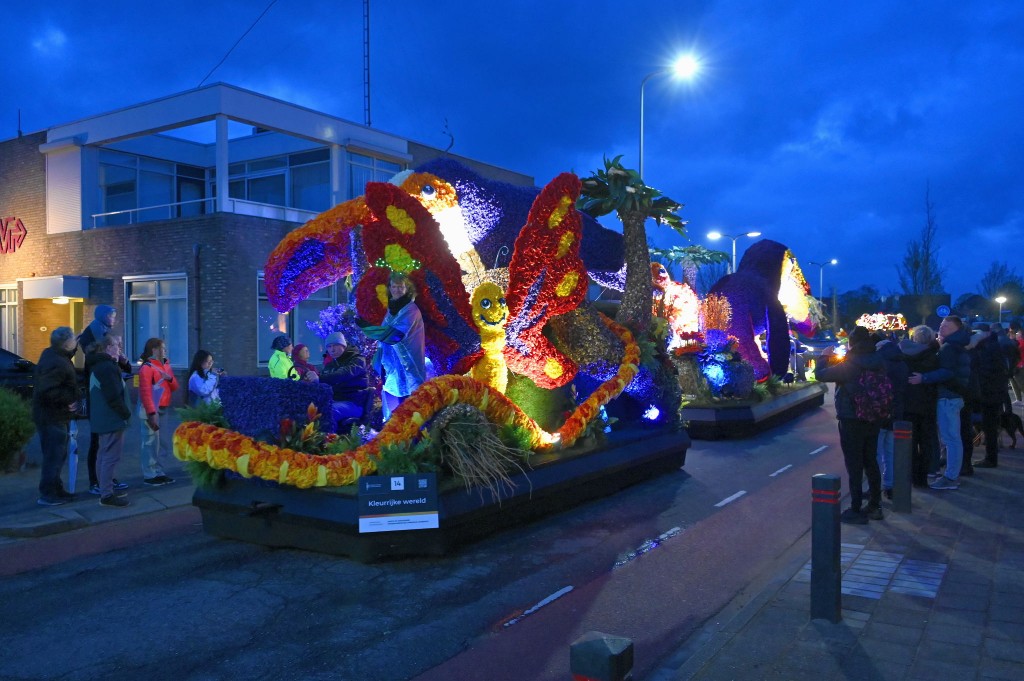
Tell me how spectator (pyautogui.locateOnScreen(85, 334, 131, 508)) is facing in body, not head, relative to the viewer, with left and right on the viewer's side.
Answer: facing to the right of the viewer

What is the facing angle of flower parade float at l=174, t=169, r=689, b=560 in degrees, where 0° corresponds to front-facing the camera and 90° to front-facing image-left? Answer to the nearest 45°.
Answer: approximately 45°

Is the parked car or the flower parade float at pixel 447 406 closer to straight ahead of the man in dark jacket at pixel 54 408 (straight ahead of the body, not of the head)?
the flower parade float

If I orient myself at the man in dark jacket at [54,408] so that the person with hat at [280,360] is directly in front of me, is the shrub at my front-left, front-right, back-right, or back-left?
back-left

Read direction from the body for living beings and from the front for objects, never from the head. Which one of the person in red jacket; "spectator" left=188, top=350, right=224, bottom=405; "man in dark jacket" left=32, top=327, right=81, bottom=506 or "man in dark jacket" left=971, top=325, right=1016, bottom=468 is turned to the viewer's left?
"man in dark jacket" left=971, top=325, right=1016, bottom=468

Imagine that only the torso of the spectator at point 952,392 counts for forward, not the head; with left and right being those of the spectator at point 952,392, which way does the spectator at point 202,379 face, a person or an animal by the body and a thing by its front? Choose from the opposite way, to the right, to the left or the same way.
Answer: the opposite way

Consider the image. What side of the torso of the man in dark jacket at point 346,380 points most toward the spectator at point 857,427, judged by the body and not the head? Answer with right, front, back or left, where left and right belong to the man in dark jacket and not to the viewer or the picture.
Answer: left

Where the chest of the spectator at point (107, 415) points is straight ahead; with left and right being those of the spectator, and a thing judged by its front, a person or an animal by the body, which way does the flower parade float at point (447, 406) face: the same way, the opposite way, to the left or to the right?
the opposite way

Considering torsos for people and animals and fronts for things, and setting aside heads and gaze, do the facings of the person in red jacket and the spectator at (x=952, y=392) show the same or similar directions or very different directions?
very different directions

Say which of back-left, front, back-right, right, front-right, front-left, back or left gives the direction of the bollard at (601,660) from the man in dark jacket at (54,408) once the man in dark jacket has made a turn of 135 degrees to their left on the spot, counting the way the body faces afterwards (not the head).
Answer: back-left

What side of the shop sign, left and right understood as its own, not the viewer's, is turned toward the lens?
front

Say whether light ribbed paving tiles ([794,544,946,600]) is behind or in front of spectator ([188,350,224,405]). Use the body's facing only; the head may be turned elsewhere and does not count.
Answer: in front

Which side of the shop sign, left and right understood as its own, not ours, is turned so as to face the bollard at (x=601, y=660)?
front

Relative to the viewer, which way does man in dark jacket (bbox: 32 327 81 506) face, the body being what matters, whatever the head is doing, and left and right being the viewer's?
facing to the right of the viewer

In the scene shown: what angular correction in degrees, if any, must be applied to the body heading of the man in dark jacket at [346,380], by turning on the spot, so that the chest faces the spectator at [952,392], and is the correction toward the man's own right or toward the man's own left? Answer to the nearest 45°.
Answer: approximately 135° to the man's own left

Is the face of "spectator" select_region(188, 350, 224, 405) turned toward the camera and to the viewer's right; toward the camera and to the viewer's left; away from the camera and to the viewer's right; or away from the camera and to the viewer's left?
toward the camera and to the viewer's right

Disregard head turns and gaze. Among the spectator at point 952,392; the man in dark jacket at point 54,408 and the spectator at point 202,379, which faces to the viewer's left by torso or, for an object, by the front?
the spectator at point 952,392

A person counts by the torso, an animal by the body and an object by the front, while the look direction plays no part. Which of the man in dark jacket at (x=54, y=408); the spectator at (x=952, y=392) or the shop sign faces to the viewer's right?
the man in dark jacket
